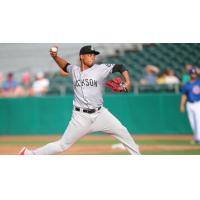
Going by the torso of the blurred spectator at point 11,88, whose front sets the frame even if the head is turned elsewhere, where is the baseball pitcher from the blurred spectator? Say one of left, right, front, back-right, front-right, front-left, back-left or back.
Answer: front

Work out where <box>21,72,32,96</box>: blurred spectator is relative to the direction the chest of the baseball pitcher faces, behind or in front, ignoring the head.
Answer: behind

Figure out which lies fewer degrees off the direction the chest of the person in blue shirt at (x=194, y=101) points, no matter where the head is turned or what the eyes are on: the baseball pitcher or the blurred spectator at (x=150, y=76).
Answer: the baseball pitcher

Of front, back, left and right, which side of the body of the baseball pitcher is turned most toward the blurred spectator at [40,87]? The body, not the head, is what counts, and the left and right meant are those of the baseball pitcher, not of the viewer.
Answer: back

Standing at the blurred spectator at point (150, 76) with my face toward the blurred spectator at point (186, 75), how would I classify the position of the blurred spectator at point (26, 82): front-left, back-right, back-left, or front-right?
back-right

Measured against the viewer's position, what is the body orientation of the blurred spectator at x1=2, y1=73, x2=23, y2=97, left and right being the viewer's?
facing the viewer

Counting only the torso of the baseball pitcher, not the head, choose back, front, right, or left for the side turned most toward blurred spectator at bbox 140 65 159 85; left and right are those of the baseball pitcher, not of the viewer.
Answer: back

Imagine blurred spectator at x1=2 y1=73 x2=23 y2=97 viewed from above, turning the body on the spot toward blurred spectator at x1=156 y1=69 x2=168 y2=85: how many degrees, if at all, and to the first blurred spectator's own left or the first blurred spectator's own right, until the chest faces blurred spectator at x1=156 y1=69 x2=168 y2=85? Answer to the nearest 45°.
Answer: approximately 90° to the first blurred spectator's own left

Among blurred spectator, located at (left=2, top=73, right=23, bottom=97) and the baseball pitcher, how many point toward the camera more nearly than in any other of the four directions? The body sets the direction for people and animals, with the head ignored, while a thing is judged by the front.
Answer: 2

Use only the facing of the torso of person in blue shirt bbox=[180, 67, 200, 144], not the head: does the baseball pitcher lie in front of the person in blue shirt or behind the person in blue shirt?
in front

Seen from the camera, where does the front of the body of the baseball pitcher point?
toward the camera

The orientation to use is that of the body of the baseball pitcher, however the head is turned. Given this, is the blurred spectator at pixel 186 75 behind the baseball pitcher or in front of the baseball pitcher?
behind
